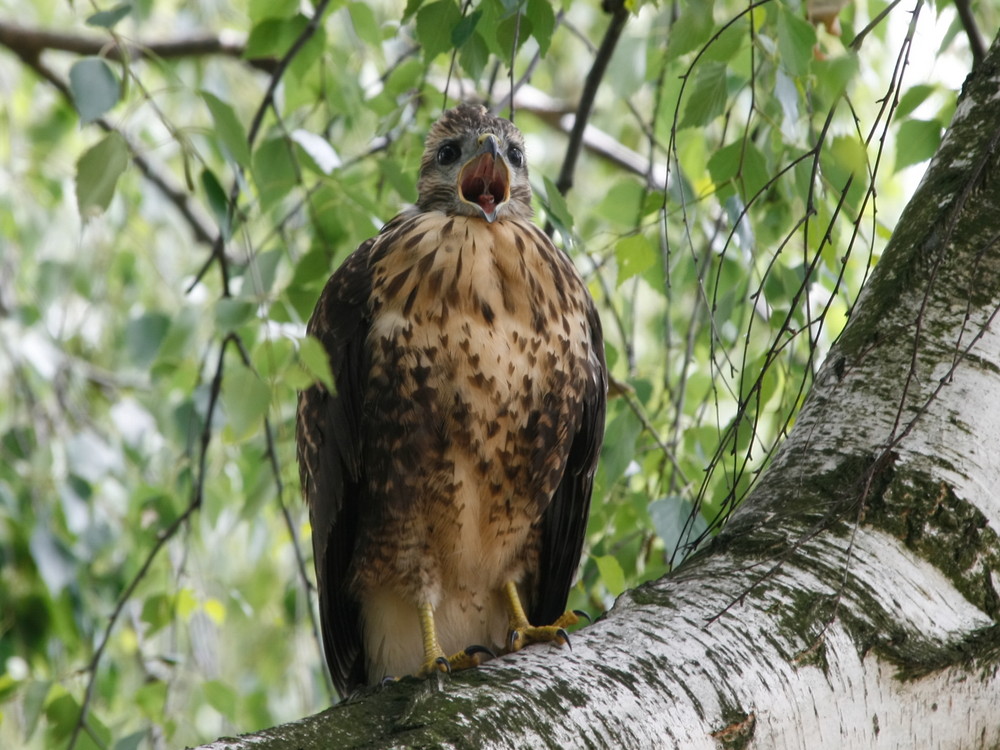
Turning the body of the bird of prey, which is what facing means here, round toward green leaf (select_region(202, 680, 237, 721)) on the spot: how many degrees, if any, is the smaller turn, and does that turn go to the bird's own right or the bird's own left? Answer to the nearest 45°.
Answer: approximately 135° to the bird's own right

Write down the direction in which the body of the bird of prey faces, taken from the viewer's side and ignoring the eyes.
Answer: toward the camera

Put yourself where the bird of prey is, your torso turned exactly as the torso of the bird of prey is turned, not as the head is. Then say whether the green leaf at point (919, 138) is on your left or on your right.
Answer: on your left
